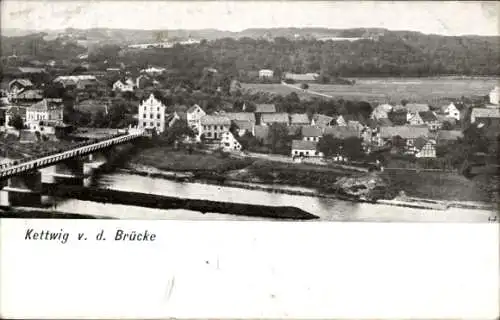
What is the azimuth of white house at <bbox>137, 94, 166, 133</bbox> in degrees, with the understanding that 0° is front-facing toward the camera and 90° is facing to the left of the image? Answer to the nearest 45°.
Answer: approximately 0°

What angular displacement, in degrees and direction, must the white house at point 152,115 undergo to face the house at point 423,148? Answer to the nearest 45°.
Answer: approximately 90° to its left

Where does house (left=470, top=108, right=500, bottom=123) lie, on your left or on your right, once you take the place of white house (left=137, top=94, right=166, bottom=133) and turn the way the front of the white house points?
on your left
